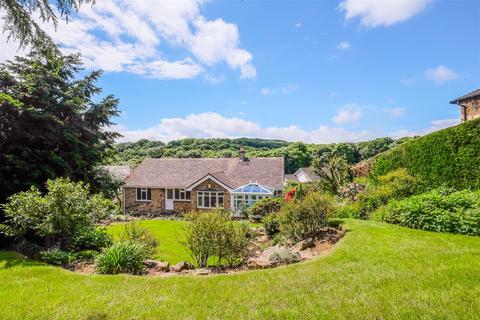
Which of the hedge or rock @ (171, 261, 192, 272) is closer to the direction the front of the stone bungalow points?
the rock

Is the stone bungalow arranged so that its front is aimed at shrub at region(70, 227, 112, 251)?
yes

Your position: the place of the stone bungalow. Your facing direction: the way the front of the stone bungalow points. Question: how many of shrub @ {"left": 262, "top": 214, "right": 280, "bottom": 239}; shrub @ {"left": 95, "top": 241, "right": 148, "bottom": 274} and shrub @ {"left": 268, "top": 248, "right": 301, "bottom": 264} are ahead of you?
3

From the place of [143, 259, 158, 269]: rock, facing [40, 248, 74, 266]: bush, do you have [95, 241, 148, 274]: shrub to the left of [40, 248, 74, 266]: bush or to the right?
left

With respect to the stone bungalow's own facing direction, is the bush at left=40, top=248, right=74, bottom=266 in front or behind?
in front

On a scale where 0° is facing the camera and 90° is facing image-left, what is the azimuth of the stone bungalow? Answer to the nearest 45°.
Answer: approximately 0°

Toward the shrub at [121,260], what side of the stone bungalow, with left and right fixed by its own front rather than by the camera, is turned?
front

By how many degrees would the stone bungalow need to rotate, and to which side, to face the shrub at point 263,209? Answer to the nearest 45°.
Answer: approximately 45° to its left

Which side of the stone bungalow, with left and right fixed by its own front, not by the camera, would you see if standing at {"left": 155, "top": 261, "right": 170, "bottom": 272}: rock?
front

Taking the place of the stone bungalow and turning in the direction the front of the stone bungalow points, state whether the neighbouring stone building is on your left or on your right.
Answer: on your left

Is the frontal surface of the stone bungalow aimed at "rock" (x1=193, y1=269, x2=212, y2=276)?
yes
